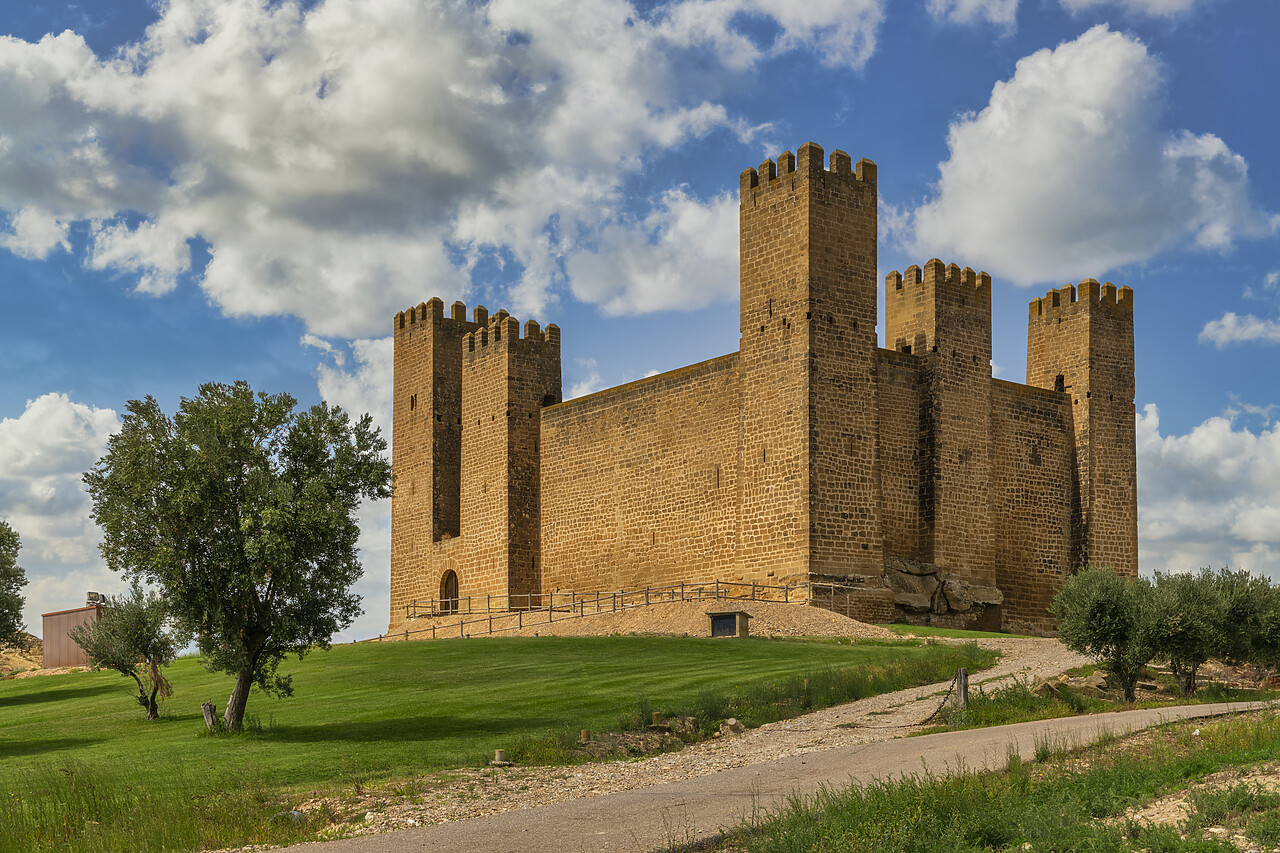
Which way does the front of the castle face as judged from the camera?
facing the viewer and to the left of the viewer

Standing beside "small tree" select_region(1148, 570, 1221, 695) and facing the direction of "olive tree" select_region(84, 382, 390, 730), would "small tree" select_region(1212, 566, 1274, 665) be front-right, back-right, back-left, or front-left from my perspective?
back-right

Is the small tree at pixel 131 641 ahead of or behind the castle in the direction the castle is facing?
ahead

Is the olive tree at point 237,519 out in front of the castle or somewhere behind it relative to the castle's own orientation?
in front

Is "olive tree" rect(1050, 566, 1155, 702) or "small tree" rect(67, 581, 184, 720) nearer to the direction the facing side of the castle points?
the small tree

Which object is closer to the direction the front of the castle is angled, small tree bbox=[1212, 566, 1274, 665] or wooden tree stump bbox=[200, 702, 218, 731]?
the wooden tree stump

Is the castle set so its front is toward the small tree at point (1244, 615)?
no

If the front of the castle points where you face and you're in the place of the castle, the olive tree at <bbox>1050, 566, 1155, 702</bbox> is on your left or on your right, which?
on your left
